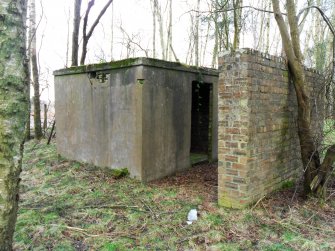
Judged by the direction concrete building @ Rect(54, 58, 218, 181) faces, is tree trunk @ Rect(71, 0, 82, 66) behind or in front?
behind

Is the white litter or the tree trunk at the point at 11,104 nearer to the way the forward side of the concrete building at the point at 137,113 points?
the white litter

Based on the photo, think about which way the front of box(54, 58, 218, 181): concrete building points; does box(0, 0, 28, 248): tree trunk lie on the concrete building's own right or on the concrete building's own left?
on the concrete building's own right

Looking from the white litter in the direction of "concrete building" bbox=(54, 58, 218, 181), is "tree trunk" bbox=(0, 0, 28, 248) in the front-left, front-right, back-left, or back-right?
back-left

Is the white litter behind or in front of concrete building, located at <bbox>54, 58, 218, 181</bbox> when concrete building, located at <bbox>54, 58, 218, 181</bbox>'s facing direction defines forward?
in front

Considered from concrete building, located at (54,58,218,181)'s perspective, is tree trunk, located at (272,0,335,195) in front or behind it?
in front
